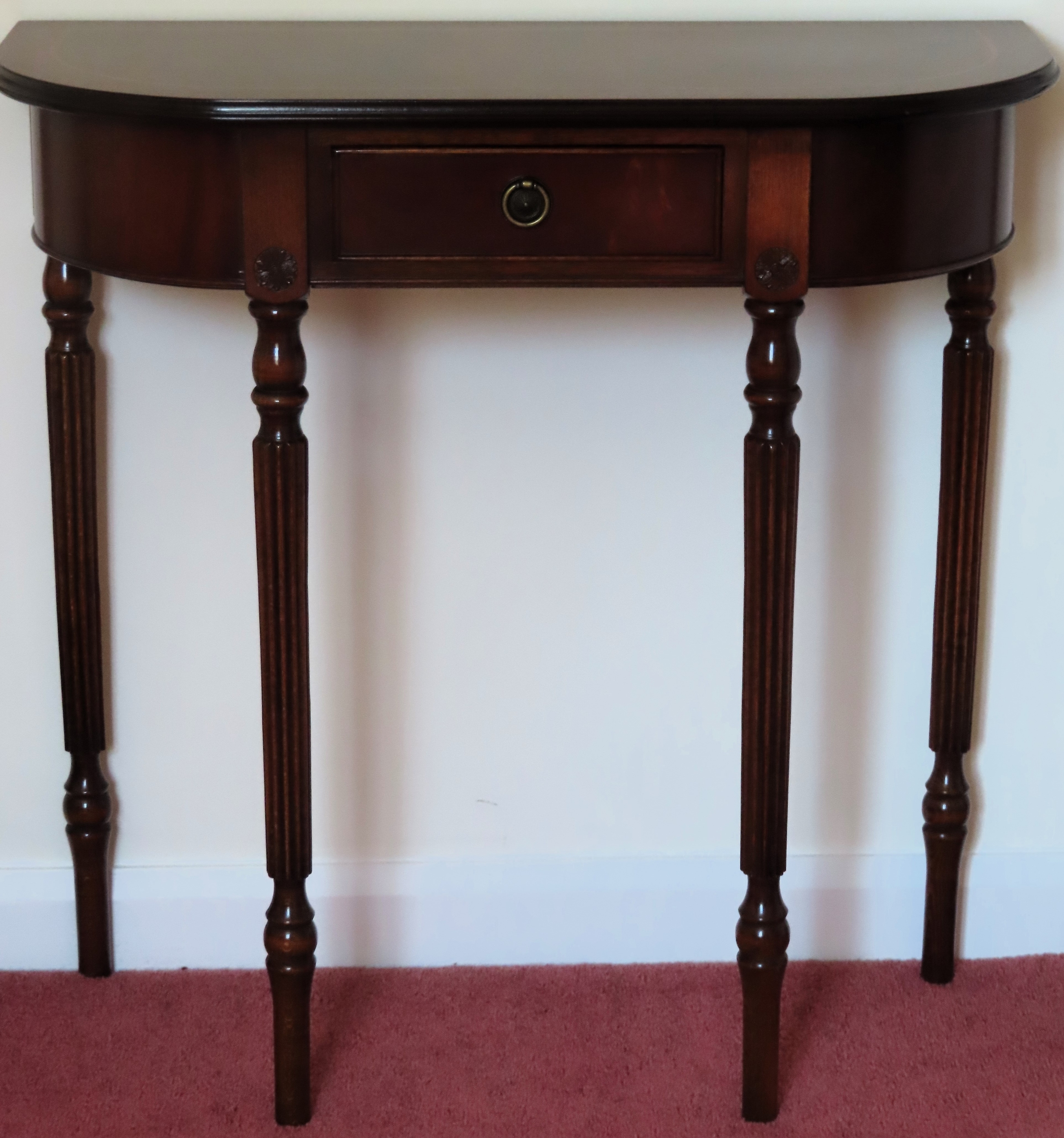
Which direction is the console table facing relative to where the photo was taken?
toward the camera
